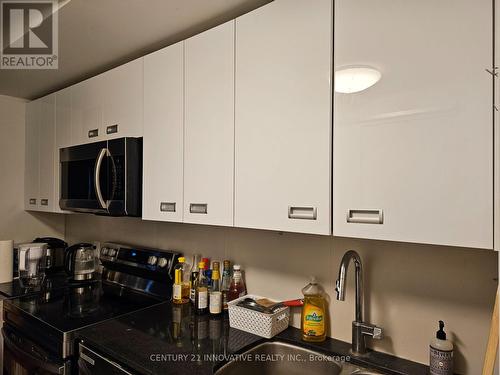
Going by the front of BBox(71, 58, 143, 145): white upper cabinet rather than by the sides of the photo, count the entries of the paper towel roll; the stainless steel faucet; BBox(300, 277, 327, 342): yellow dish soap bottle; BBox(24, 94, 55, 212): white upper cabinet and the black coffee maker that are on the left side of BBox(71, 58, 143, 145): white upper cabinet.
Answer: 2

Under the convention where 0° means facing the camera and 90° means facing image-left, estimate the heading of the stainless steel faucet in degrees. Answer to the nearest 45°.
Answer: approximately 45°

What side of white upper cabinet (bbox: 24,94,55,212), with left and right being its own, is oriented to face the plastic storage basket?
left

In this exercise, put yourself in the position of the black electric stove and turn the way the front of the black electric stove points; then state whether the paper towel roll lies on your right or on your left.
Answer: on your right

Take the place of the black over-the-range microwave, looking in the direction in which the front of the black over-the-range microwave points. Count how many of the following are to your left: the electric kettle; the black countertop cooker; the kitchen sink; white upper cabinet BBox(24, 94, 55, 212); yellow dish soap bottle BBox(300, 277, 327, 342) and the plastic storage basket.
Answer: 3

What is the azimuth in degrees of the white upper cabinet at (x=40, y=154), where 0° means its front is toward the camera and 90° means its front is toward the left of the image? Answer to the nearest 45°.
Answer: approximately 45°

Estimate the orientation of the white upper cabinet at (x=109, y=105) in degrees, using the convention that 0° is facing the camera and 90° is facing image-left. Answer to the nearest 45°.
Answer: approximately 45°

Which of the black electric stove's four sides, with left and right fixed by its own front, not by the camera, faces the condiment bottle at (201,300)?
left

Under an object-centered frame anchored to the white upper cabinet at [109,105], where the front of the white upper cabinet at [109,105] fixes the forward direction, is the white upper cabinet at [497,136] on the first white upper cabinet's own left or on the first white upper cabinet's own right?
on the first white upper cabinet's own left

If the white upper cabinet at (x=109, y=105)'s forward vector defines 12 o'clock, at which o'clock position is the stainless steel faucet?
The stainless steel faucet is roughly at 9 o'clock from the white upper cabinet.
